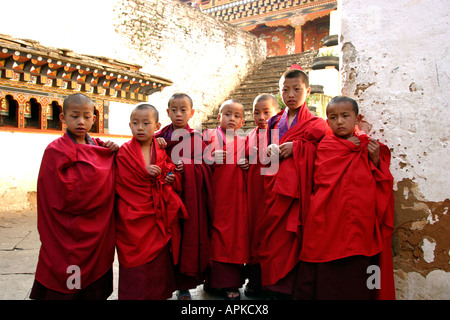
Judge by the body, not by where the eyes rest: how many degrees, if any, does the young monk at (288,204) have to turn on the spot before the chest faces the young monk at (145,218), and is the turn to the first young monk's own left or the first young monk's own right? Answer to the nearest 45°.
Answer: approximately 45° to the first young monk's own right

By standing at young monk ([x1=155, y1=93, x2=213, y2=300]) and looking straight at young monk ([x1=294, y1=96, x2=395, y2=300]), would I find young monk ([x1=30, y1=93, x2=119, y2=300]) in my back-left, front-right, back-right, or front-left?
back-right

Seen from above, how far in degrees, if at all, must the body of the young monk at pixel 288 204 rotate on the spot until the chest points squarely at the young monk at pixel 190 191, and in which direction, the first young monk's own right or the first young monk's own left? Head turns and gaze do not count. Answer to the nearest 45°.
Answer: approximately 45° to the first young monk's own right

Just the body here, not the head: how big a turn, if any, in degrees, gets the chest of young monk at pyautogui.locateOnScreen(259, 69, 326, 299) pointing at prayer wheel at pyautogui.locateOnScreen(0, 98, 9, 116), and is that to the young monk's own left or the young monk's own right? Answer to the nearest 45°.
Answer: approximately 90° to the young monk's own right

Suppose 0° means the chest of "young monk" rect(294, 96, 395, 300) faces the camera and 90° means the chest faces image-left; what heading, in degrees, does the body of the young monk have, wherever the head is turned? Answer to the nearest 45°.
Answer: approximately 0°

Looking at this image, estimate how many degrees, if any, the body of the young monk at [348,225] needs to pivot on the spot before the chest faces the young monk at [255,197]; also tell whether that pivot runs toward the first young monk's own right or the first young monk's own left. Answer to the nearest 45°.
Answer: approximately 135° to the first young monk's own right

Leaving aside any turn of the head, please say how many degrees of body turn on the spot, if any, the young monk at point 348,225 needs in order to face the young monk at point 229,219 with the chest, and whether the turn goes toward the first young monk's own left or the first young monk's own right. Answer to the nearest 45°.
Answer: approximately 90° to the first young monk's own right

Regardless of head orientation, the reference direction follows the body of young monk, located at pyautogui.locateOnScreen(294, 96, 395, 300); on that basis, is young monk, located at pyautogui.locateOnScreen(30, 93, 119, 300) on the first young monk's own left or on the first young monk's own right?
on the first young monk's own right

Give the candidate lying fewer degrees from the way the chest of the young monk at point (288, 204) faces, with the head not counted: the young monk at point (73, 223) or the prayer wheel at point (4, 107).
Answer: the young monk
